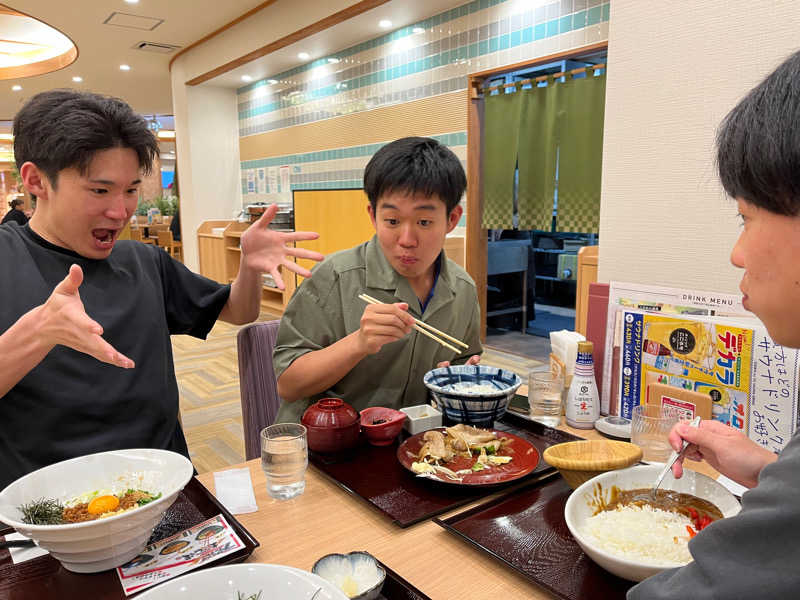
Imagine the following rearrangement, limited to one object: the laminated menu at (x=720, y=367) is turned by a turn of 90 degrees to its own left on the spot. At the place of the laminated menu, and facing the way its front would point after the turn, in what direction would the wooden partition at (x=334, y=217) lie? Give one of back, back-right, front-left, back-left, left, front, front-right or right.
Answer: back

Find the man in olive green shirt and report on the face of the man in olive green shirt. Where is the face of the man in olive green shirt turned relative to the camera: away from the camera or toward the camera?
toward the camera

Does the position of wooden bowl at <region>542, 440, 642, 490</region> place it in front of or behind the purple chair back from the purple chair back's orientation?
in front

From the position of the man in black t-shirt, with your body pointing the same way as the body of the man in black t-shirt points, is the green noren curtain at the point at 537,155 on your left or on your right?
on your left

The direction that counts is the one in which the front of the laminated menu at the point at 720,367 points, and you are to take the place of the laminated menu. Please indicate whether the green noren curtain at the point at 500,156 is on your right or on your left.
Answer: on your right

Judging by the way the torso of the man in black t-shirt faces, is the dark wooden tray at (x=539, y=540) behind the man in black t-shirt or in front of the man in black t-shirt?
in front

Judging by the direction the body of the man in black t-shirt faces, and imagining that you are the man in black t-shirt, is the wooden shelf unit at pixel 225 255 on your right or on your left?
on your left

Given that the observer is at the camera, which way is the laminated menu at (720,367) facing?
facing the viewer and to the left of the viewer

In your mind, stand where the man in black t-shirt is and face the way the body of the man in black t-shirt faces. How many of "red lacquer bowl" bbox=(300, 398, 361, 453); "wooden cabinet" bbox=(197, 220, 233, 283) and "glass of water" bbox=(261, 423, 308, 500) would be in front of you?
2

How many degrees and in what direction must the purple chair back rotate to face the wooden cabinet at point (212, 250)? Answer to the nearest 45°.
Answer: approximately 135° to its left

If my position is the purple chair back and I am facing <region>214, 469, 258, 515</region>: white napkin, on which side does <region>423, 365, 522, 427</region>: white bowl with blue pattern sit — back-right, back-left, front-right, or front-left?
front-left

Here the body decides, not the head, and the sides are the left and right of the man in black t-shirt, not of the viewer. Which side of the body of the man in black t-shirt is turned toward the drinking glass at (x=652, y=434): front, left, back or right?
front

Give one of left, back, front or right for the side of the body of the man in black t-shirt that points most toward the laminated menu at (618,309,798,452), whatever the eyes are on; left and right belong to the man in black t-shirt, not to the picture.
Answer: front

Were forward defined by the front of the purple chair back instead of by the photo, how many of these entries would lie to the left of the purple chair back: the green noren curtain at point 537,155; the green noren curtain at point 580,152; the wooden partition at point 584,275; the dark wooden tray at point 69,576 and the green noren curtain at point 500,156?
4

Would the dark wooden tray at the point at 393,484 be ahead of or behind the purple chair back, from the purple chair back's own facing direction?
ahead

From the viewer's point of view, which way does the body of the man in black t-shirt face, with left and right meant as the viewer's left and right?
facing the viewer and to the right of the viewer
